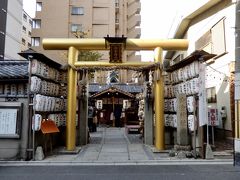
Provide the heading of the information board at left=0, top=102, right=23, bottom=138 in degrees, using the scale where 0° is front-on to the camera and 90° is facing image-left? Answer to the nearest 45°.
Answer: approximately 0°

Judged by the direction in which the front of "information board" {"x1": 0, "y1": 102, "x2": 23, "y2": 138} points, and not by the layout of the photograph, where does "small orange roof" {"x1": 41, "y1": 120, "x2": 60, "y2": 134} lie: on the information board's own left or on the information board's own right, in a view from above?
on the information board's own left

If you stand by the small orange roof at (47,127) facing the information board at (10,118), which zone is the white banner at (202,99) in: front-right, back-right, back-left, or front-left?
back-left

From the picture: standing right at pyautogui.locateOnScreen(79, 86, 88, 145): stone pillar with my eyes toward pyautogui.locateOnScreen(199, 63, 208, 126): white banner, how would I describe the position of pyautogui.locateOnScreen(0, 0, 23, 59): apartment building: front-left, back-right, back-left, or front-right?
back-left

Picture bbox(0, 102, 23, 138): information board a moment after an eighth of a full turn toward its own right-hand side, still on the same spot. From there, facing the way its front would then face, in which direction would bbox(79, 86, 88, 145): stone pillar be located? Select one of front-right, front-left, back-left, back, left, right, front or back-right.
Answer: back

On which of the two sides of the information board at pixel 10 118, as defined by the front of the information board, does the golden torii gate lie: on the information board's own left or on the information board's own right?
on the information board's own left

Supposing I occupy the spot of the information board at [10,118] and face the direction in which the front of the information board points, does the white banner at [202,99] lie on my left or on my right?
on my left

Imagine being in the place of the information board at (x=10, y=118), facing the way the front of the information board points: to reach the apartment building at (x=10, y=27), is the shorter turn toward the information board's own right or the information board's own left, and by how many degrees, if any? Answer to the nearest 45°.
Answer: approximately 180°
